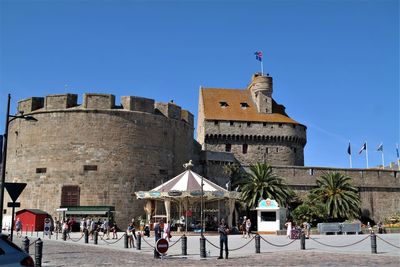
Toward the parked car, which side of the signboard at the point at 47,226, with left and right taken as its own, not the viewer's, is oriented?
front

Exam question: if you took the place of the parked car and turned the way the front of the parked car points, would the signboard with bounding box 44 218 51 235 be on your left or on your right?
on your right

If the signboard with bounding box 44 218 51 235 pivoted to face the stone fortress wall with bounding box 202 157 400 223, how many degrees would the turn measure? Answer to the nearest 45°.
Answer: approximately 90° to its left

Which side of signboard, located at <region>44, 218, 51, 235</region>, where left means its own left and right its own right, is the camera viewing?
front

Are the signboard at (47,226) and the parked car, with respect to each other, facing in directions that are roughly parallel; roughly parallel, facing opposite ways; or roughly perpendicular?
roughly perpendicular

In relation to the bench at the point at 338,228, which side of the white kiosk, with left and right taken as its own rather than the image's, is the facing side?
left

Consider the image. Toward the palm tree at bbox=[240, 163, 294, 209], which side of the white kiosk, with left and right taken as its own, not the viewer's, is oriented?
back

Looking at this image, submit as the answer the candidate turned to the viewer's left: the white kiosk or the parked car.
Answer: the parked car

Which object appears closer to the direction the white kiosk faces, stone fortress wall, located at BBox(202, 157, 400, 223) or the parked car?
the parked car

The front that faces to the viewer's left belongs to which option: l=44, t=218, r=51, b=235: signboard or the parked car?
the parked car

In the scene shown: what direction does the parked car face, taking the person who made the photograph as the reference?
facing to the left of the viewer

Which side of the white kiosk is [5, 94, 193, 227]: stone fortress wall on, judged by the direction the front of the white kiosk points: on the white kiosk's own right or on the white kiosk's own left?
on the white kiosk's own right

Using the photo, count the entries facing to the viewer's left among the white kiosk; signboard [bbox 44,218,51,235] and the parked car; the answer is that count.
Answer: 1

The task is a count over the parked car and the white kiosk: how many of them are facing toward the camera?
1

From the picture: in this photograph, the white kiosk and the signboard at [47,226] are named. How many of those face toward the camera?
2
